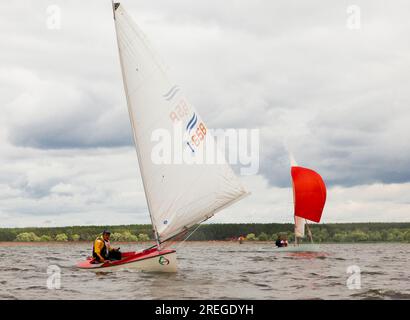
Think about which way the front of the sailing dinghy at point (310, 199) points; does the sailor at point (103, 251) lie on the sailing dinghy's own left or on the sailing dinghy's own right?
on the sailing dinghy's own right

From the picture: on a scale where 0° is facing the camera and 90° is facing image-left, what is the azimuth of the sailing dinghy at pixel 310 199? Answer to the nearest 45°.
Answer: approximately 270°

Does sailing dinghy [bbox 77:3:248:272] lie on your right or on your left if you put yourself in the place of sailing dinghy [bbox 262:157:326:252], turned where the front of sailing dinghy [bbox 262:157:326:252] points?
on your right
